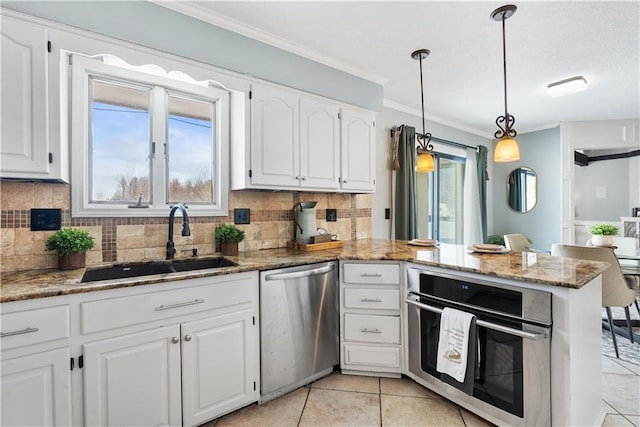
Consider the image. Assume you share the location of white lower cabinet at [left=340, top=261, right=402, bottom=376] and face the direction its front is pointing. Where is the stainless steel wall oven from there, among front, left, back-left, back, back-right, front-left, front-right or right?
front-left

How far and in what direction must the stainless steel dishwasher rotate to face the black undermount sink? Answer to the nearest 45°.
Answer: approximately 135° to its right

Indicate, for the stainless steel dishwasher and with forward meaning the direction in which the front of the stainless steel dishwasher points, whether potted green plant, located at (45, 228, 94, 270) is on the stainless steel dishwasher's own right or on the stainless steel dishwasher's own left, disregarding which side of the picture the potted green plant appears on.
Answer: on the stainless steel dishwasher's own right

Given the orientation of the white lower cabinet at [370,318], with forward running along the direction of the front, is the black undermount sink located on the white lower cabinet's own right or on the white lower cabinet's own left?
on the white lower cabinet's own right

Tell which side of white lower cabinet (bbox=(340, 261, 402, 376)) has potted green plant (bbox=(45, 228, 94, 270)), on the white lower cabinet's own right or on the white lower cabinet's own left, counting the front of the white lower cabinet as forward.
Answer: on the white lower cabinet's own right

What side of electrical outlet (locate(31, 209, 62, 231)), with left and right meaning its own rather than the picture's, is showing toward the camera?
front

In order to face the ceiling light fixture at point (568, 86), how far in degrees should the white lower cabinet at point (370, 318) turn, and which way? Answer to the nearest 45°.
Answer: approximately 135° to its left

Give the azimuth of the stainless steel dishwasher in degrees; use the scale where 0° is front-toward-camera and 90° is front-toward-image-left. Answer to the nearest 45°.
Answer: approximately 315°

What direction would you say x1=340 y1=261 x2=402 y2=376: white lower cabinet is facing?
toward the camera

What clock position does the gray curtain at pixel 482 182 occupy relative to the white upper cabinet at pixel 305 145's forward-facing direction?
The gray curtain is roughly at 9 o'clock from the white upper cabinet.

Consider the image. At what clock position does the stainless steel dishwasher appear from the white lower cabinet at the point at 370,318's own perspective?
The stainless steel dishwasher is roughly at 2 o'clock from the white lower cabinet.

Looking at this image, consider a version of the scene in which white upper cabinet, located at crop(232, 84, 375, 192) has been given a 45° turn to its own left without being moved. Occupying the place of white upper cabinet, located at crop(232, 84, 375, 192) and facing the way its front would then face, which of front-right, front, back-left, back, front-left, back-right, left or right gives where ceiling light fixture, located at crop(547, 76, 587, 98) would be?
front

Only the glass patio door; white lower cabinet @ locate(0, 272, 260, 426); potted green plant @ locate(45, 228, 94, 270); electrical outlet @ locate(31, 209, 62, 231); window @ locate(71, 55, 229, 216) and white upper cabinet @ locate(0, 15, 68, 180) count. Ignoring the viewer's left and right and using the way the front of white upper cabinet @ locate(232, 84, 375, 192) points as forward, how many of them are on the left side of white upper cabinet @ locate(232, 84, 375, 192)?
1

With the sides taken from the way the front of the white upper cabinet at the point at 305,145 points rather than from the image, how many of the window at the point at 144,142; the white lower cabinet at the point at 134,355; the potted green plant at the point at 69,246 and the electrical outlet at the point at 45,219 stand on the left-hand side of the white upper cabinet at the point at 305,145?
0

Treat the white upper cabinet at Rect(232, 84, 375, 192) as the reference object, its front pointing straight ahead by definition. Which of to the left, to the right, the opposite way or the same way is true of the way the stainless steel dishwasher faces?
the same way

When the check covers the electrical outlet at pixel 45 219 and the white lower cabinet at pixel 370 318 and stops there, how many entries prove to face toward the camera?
2

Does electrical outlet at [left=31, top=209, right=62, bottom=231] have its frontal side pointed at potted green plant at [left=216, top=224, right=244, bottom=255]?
no

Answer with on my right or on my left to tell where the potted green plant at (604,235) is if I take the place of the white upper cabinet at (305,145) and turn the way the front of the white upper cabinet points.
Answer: on my left

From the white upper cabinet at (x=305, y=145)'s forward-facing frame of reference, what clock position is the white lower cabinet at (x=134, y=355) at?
The white lower cabinet is roughly at 3 o'clock from the white upper cabinet.

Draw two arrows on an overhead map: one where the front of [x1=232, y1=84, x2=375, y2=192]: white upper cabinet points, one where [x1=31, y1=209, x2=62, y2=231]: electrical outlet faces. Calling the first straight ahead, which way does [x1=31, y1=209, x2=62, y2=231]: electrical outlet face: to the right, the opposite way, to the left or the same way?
the same way
